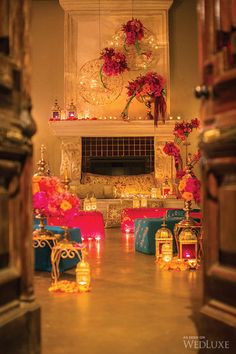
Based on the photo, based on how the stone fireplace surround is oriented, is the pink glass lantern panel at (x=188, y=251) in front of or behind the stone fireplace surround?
in front

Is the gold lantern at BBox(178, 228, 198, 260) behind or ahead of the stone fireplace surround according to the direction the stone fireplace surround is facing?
ahead

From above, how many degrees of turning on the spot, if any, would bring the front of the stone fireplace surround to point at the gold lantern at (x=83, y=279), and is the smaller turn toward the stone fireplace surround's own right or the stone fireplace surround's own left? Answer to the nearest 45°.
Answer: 0° — it already faces it

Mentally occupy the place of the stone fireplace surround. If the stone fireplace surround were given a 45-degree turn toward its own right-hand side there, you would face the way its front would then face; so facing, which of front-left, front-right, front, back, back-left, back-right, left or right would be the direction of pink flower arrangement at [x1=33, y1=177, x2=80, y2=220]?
front-left

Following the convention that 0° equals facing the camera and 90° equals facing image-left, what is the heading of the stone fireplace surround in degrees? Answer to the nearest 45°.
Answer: approximately 0°

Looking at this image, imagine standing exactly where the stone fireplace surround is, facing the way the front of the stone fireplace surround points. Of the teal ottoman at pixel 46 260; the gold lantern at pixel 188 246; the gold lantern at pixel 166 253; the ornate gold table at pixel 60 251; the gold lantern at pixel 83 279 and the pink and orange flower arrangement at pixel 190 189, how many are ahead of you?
6

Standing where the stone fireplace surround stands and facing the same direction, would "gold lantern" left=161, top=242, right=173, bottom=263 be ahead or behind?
ahead

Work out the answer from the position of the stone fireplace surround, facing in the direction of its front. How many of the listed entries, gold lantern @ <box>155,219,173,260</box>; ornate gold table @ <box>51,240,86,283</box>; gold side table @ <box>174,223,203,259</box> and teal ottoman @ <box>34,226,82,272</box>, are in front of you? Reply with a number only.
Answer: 4

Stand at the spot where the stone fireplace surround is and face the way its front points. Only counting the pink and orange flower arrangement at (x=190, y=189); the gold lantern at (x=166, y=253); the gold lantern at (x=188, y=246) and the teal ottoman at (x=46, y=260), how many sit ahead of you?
4

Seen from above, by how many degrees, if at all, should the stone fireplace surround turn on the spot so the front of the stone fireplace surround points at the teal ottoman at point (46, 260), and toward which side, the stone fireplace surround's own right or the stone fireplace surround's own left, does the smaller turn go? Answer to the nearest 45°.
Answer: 0° — it already faces it
